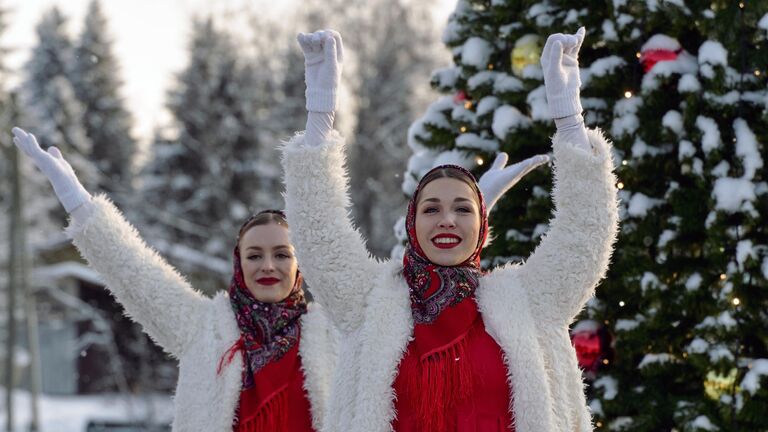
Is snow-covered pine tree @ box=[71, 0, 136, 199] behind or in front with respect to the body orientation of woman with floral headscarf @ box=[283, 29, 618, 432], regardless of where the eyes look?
behind

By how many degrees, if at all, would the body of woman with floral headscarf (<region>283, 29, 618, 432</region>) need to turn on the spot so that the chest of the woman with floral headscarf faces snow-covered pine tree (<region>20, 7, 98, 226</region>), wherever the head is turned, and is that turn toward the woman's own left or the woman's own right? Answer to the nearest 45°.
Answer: approximately 135° to the woman's own right

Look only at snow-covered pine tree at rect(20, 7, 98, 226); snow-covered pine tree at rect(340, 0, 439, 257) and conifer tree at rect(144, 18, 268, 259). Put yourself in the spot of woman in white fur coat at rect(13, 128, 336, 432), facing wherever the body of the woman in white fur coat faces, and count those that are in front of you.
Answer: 0

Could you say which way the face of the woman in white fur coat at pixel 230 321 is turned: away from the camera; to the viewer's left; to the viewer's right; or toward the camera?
toward the camera

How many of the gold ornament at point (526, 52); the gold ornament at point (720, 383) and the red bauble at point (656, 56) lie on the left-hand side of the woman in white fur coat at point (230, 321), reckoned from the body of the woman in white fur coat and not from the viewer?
3

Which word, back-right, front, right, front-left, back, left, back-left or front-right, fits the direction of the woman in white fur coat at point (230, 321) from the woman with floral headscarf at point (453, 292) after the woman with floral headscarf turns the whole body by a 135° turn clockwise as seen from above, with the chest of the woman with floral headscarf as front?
front

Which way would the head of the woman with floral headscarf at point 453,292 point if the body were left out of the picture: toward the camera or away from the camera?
toward the camera

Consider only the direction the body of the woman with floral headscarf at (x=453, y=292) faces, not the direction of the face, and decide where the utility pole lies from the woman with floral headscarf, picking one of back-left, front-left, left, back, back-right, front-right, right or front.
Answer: back-right

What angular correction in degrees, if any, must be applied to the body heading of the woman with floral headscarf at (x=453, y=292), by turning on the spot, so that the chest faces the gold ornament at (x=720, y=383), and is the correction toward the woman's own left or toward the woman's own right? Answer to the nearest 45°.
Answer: approximately 135° to the woman's own left

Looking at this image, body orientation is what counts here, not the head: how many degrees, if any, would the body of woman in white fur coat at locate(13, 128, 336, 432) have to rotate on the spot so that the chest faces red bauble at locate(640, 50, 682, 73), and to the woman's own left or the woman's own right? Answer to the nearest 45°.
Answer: approximately 90° to the woman's own left

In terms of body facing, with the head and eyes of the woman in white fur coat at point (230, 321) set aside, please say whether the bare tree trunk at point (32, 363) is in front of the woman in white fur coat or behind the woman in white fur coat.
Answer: behind

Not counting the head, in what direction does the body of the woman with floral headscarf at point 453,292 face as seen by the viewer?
toward the camera

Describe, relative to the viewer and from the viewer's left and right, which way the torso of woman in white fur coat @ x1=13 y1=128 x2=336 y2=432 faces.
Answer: facing the viewer

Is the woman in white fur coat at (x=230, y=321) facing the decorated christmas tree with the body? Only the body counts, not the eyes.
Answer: no

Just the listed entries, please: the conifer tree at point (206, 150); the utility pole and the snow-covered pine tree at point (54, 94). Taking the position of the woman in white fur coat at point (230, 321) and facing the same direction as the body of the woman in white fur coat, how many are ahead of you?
0

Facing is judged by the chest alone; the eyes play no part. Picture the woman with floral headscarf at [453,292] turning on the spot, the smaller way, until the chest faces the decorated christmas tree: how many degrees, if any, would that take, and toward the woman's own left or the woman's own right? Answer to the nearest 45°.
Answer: approximately 135° to the woman's own left

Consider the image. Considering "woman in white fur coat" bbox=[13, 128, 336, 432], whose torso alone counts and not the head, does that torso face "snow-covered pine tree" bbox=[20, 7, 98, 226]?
no
